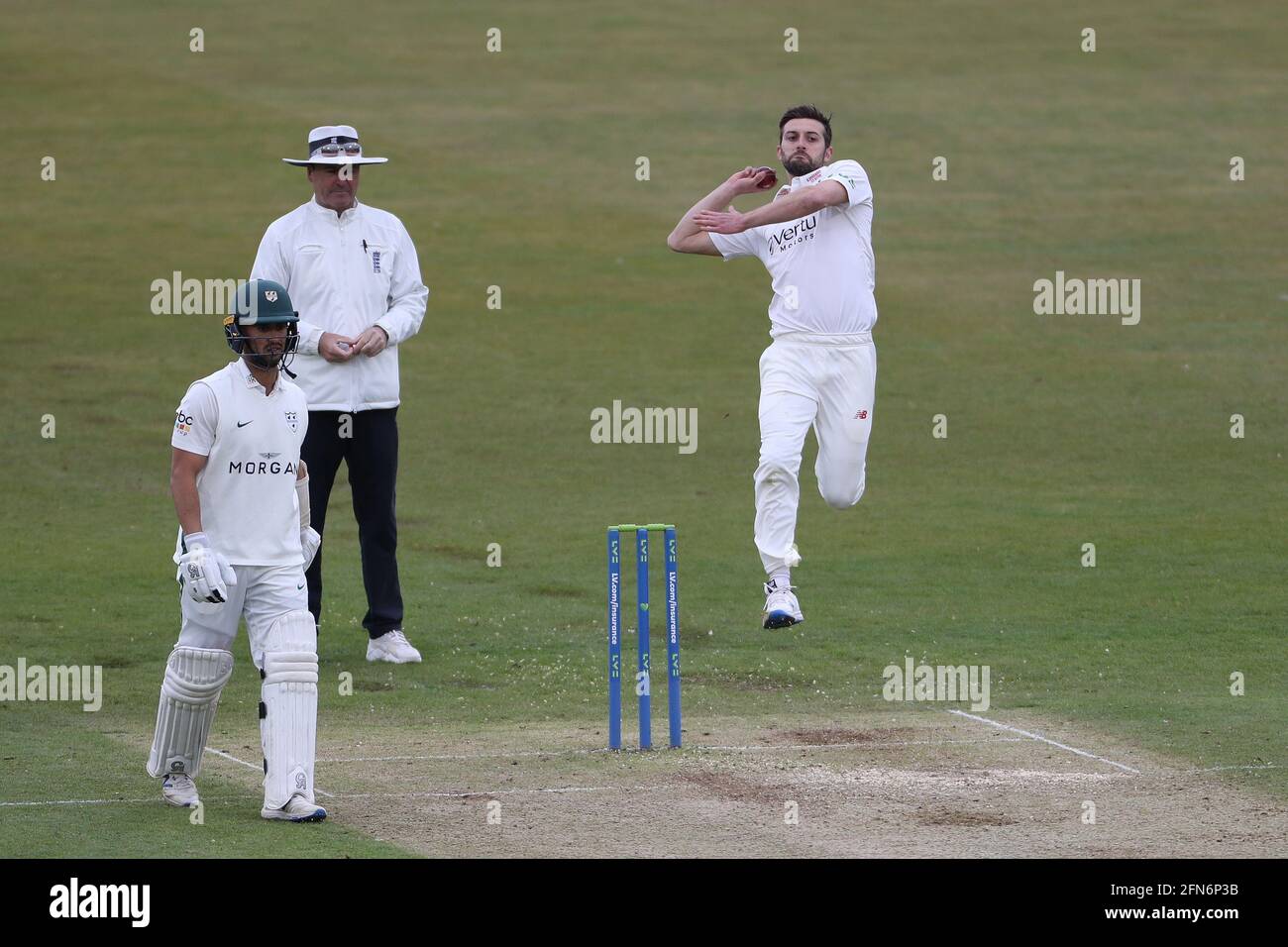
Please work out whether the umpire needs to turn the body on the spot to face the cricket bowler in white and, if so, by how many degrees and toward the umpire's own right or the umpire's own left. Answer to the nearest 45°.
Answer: approximately 45° to the umpire's own left

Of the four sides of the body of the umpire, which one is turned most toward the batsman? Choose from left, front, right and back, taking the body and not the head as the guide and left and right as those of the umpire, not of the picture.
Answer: front

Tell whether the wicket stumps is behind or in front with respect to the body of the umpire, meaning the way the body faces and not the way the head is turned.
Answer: in front

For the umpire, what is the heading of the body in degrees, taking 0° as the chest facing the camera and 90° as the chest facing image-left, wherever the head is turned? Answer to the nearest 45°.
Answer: approximately 0°
